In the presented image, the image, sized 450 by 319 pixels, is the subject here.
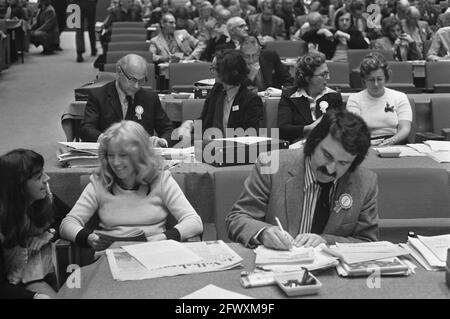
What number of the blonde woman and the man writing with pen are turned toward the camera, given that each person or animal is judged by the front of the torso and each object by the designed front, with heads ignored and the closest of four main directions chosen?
2

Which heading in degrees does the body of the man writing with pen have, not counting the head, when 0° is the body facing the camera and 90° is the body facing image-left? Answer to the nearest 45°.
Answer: approximately 0°

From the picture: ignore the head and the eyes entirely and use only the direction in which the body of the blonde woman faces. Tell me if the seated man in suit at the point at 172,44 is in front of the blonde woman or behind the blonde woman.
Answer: behind

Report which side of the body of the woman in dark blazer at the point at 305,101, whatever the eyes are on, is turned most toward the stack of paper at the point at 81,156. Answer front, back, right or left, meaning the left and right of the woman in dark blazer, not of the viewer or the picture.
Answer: right

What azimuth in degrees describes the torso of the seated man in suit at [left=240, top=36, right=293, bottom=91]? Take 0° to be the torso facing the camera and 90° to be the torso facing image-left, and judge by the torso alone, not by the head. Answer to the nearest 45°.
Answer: approximately 45°

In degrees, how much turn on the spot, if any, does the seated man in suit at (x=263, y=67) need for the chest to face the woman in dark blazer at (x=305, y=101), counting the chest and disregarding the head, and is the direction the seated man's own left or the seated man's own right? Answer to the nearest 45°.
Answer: approximately 45° to the seated man's own left

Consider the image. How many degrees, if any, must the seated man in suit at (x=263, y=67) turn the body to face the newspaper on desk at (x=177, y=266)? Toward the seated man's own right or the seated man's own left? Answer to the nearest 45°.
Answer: approximately 45° to the seated man's own left

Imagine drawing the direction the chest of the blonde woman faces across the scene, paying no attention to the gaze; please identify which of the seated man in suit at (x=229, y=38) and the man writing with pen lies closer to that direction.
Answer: the man writing with pen

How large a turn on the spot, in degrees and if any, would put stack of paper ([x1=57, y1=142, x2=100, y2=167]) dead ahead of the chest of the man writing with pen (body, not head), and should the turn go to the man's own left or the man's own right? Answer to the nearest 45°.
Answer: approximately 135° to the man's own right

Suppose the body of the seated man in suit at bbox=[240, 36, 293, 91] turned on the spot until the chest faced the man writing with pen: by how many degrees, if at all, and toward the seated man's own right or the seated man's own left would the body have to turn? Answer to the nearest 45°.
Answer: approximately 45° to the seated man's own left
